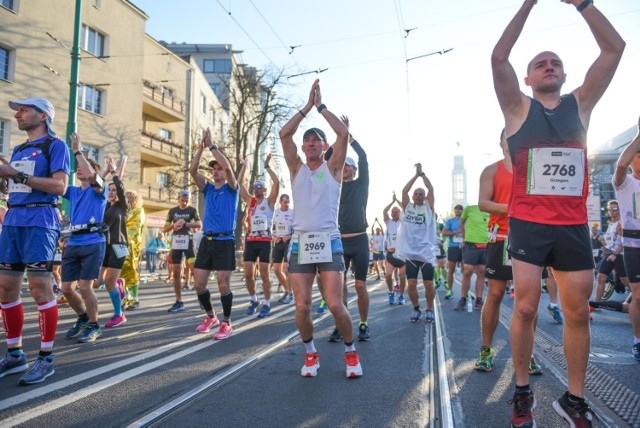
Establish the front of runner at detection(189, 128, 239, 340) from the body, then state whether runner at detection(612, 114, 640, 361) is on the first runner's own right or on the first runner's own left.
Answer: on the first runner's own left

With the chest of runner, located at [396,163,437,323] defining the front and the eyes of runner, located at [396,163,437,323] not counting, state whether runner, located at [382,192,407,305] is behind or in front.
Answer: behind

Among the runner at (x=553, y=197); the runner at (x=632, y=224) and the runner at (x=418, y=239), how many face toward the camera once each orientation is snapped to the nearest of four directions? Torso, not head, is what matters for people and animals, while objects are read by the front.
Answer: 3

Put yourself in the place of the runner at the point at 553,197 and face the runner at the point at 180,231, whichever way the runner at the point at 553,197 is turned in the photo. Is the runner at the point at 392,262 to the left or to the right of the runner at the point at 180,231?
right

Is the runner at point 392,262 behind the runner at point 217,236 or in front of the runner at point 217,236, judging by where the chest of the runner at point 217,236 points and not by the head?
behind

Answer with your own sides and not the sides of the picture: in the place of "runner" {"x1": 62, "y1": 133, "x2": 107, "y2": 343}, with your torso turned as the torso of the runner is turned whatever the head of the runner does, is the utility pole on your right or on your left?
on your right

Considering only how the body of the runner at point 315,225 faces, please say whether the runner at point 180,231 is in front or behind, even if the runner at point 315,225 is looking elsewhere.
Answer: behind

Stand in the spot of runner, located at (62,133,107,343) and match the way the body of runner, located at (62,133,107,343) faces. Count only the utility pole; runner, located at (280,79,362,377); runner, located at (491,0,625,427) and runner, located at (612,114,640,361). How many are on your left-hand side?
3

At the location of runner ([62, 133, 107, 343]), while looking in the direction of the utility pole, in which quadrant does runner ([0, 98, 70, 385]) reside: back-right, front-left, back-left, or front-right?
back-left

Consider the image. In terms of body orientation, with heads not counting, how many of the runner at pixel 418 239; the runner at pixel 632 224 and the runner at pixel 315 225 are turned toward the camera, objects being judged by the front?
3

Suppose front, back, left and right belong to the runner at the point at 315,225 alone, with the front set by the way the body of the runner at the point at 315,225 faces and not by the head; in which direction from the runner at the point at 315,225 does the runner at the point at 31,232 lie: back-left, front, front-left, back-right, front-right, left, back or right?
right

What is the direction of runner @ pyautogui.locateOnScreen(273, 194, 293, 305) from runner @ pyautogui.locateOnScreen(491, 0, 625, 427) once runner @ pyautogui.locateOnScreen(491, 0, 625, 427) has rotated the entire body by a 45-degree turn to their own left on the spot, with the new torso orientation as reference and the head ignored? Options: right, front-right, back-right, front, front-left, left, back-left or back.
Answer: back

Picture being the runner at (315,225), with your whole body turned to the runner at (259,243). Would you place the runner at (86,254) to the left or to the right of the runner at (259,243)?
left

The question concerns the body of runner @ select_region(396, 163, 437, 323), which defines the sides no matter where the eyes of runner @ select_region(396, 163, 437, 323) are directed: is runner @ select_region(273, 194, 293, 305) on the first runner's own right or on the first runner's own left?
on the first runner's own right
